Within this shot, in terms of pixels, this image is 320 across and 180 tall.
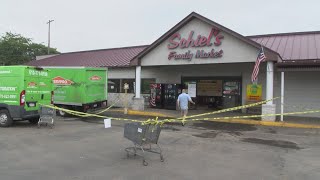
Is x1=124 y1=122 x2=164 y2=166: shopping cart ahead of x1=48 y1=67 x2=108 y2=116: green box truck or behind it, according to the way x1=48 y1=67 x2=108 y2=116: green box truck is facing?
behind

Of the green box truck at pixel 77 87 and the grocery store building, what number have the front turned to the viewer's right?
0

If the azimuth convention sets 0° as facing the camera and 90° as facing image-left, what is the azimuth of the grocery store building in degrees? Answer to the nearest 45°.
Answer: approximately 45°

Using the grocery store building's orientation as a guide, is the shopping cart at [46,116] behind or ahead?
ahead

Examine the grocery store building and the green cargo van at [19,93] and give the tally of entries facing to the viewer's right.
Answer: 0

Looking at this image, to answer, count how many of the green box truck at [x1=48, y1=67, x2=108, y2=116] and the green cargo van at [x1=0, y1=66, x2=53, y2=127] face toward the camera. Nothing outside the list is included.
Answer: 0

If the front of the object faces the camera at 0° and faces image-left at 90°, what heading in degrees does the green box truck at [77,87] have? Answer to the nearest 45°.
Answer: approximately 135°

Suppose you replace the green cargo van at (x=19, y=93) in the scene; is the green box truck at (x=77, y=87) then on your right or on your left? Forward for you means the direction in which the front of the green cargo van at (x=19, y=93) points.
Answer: on your right

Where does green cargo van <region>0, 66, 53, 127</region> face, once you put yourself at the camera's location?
facing away from the viewer and to the left of the viewer

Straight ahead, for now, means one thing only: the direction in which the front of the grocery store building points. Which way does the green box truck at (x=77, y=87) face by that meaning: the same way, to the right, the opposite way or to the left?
to the right
